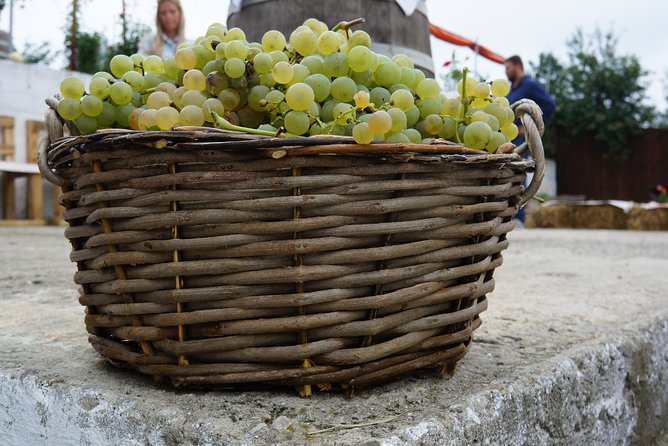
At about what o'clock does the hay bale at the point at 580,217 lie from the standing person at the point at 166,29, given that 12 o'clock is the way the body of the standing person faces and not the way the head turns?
The hay bale is roughly at 8 o'clock from the standing person.

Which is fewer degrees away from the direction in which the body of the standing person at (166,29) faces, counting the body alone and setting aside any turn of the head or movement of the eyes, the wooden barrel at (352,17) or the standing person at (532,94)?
the wooden barrel

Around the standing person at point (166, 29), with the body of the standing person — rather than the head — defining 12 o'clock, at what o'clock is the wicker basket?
The wicker basket is roughly at 12 o'clock from the standing person.

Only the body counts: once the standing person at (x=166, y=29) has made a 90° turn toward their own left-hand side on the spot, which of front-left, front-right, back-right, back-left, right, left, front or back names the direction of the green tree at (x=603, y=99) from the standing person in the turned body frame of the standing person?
front-left

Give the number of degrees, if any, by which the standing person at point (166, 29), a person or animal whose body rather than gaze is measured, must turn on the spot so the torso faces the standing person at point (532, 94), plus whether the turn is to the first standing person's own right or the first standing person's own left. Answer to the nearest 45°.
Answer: approximately 90° to the first standing person's own left

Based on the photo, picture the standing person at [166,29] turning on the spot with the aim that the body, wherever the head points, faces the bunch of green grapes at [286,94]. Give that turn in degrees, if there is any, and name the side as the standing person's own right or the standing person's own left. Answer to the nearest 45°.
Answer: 0° — they already face it

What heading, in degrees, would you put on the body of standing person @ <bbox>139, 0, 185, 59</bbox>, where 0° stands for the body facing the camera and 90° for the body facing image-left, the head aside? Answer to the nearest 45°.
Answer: approximately 0°
